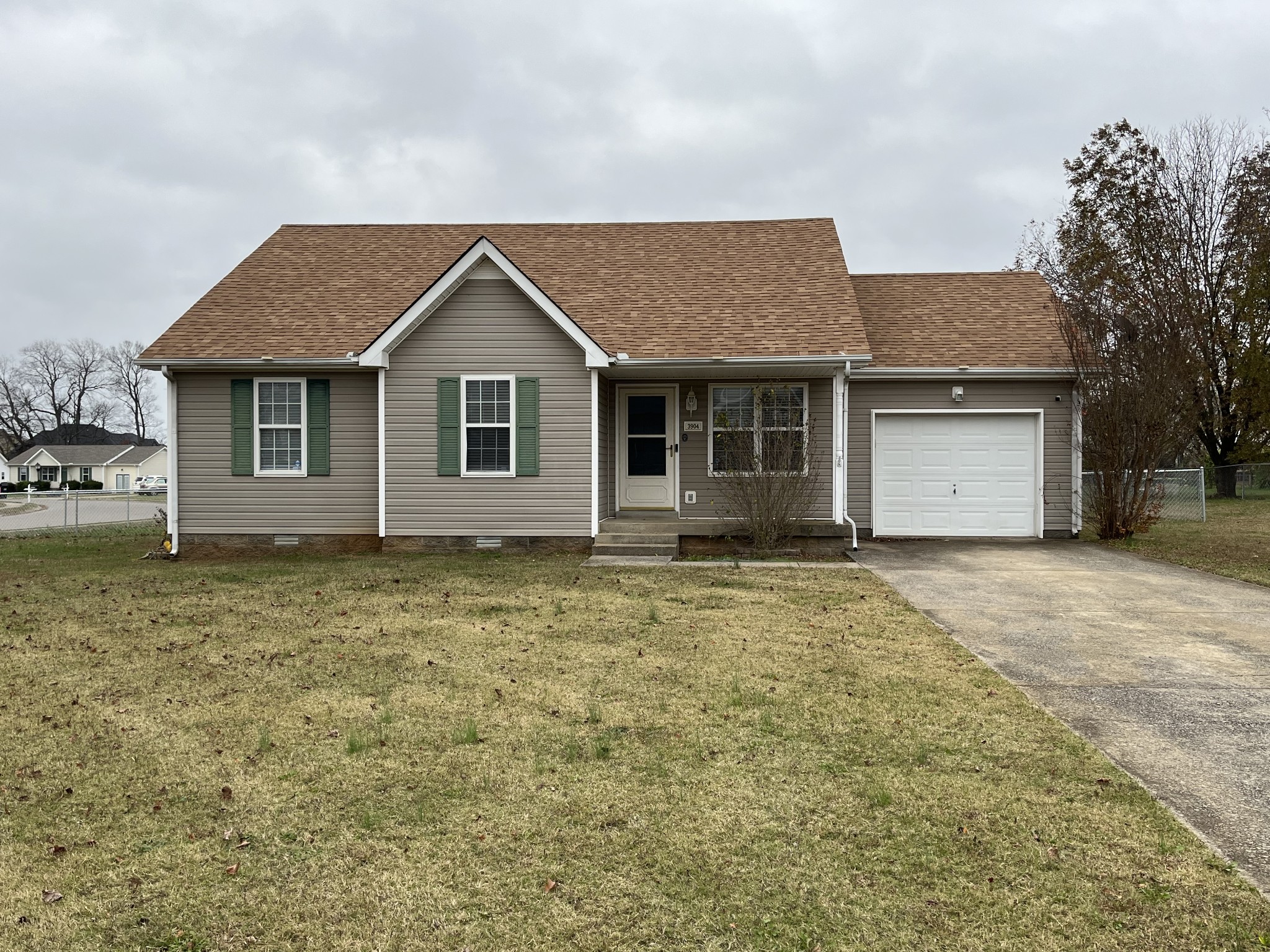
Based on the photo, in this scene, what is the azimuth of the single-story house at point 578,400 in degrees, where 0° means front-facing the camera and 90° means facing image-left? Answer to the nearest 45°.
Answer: approximately 0°

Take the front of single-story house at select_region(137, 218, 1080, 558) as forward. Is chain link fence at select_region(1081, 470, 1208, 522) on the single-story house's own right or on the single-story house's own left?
on the single-story house's own left

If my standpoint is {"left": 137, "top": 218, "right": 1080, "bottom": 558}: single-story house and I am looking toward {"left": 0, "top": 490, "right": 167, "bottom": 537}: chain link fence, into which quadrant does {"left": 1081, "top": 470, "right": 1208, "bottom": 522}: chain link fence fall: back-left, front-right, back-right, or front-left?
back-right

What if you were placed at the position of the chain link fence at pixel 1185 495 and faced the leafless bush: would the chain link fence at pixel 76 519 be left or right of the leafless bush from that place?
right

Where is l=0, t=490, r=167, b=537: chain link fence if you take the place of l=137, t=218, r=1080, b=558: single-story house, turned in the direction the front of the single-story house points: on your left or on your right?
on your right
